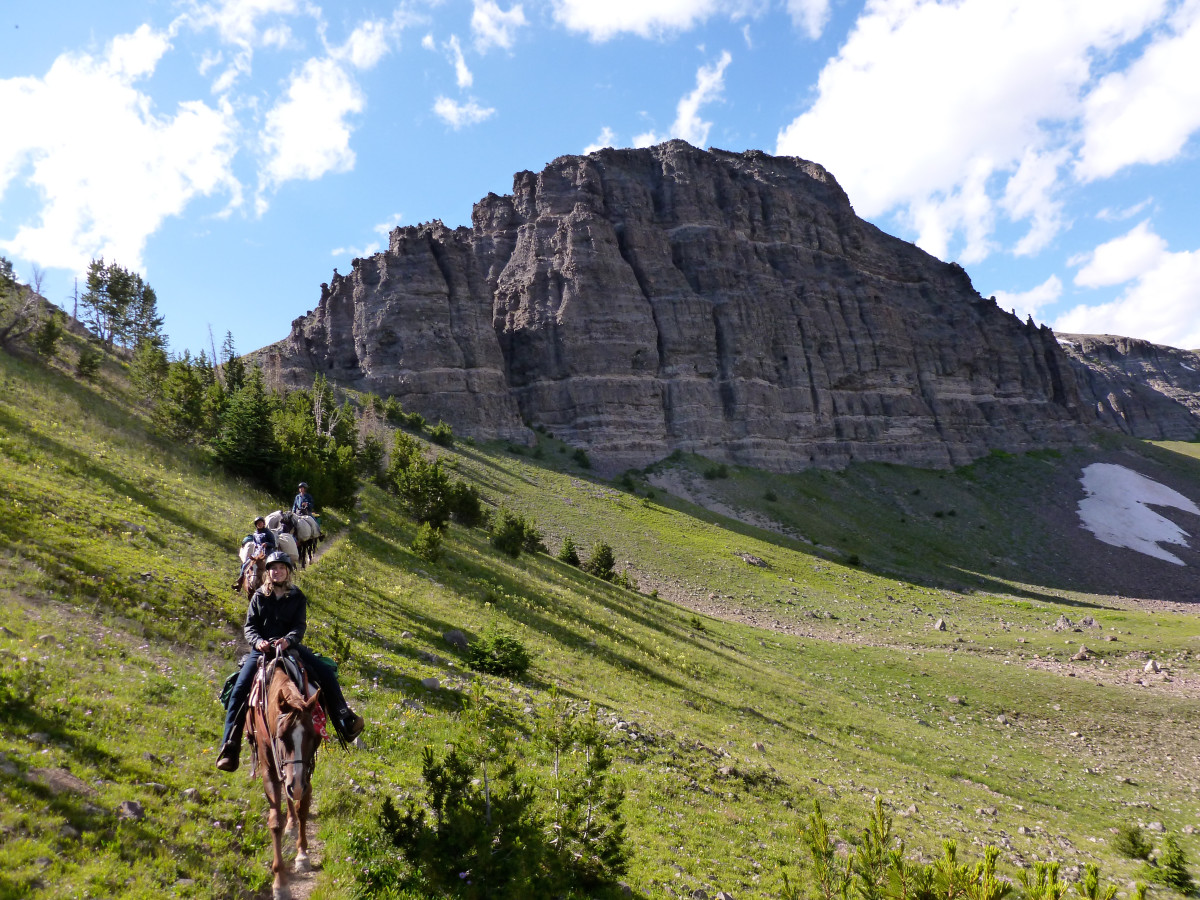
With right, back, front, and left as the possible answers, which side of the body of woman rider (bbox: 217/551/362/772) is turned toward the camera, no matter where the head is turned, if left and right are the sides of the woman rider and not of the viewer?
front

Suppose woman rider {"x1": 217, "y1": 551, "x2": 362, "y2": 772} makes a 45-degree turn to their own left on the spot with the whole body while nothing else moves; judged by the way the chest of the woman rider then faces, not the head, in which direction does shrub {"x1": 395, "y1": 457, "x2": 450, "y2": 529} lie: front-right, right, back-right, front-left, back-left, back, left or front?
back-left

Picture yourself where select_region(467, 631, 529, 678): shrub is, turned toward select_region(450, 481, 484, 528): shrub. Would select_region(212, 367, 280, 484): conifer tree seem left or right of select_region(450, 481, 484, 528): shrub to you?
left

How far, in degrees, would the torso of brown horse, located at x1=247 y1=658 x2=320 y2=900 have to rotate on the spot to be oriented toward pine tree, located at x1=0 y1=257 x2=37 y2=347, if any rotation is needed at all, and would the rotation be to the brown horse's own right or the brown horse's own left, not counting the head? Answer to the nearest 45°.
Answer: approximately 135° to the brown horse's own right

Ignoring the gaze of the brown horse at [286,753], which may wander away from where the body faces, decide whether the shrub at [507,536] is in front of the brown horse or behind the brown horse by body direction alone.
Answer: behind

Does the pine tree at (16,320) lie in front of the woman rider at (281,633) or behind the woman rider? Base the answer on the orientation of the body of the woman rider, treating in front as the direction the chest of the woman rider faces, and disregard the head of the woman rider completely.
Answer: behind

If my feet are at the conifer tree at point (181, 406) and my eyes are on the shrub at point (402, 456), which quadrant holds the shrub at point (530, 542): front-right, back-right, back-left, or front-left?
front-right

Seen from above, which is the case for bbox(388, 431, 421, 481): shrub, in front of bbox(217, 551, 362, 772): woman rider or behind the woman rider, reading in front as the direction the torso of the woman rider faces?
behind

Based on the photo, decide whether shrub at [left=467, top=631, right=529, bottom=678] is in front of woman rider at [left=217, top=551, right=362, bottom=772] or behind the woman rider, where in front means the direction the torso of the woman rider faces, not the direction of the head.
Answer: behind

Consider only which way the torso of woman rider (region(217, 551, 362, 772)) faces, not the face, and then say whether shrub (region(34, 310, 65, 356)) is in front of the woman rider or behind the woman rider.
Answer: behind
